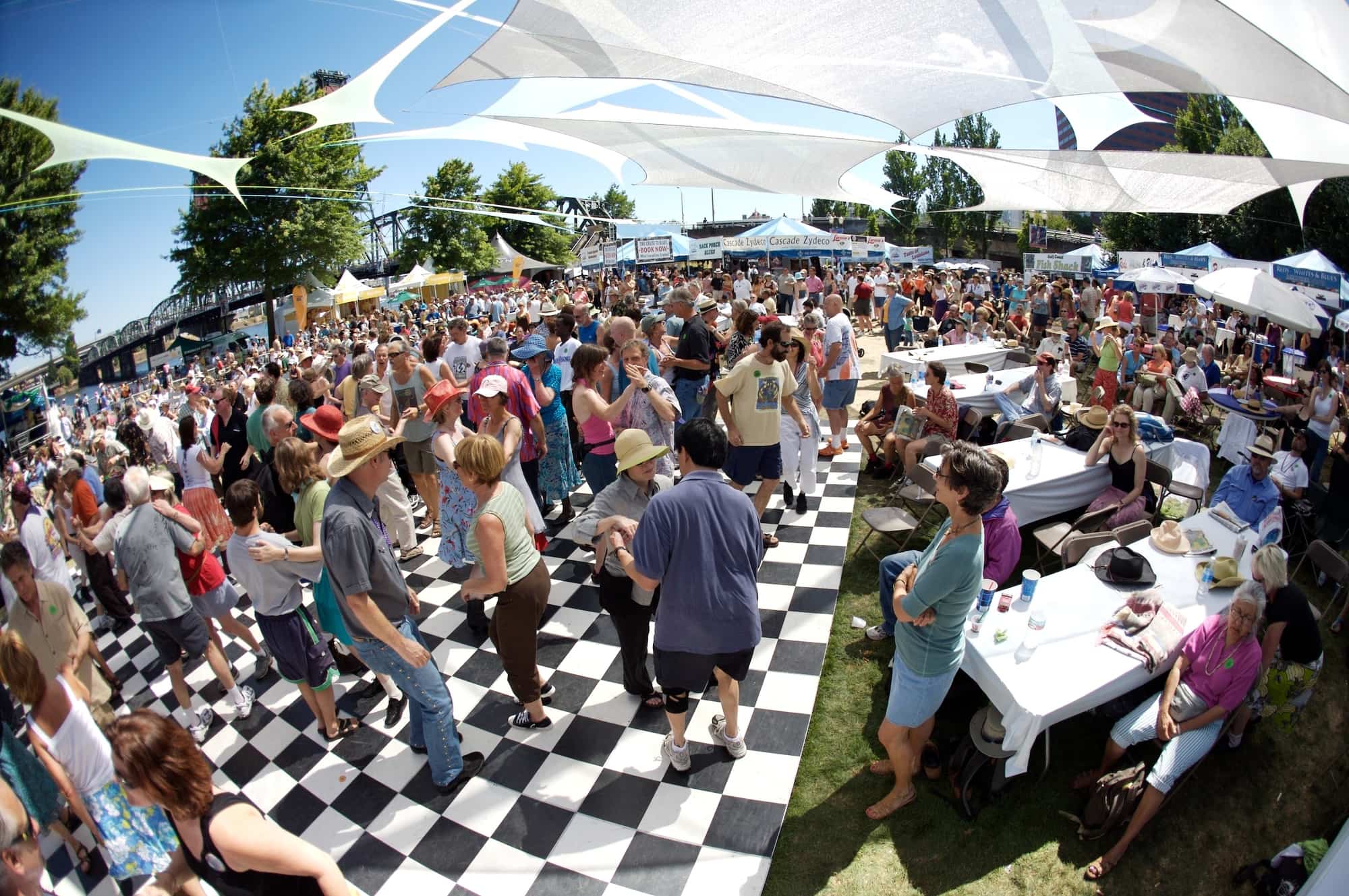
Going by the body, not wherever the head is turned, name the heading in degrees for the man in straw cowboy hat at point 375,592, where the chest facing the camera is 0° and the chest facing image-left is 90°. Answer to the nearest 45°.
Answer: approximately 270°

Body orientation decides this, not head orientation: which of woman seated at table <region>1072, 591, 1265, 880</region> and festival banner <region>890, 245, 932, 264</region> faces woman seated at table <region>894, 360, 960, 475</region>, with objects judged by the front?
the festival banner

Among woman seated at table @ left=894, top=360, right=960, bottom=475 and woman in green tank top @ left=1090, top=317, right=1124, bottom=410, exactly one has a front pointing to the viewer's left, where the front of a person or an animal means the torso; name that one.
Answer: the woman seated at table

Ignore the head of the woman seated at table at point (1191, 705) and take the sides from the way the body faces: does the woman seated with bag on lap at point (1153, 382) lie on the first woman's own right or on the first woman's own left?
on the first woman's own right

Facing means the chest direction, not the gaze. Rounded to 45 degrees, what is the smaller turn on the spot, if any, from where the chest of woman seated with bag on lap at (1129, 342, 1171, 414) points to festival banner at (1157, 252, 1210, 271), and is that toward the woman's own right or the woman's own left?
approximately 135° to the woman's own right

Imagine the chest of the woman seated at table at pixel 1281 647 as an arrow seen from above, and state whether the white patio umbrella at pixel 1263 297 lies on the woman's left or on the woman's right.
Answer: on the woman's right
